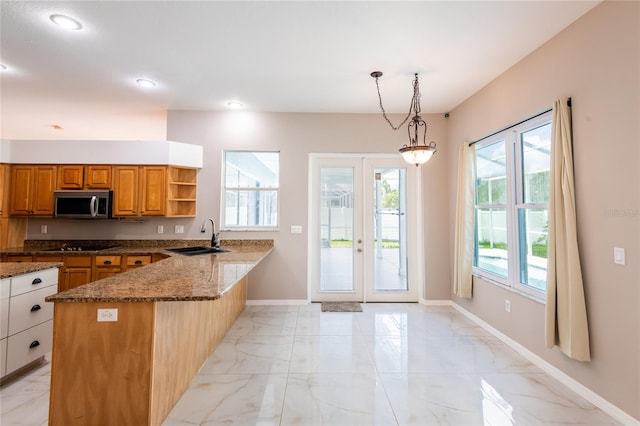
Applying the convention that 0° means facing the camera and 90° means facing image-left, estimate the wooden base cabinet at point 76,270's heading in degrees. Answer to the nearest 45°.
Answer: approximately 45°

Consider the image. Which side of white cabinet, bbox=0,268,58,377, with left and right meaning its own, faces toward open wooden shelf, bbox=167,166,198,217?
left

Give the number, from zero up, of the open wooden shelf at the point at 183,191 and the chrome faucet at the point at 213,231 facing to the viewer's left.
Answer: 1

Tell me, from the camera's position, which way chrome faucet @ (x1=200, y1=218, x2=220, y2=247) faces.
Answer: facing to the left of the viewer

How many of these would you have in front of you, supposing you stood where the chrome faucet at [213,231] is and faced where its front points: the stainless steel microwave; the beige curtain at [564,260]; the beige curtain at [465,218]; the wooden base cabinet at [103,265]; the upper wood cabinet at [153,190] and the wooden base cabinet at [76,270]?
4

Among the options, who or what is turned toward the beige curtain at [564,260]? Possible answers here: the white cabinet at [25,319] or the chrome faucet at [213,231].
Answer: the white cabinet

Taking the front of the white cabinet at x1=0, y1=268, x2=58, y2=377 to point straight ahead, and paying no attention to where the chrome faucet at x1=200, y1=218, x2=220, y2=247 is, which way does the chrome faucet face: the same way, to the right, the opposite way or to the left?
the opposite way

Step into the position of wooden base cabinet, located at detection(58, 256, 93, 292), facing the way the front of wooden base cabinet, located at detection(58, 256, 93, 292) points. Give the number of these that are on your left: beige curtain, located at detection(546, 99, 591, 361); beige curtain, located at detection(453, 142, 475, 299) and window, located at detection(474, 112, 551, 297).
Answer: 3

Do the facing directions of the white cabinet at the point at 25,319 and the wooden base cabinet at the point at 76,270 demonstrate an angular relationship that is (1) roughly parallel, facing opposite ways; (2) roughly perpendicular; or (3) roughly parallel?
roughly perpendicular

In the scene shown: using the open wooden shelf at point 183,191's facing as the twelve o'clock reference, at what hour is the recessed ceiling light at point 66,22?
The recessed ceiling light is roughly at 1 o'clock from the open wooden shelf.

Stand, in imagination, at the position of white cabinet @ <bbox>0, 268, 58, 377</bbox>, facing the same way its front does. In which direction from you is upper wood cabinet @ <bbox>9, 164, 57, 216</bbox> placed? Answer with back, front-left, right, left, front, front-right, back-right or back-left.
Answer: back-left
